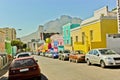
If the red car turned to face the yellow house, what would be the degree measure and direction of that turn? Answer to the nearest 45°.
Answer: approximately 45° to its right

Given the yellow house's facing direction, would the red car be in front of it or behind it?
in front

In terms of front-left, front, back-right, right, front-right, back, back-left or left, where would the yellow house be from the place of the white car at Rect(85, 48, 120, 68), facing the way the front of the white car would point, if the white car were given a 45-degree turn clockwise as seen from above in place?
back

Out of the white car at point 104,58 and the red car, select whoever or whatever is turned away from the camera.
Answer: the red car

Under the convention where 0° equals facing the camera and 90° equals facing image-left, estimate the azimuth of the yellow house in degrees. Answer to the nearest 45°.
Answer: approximately 45°

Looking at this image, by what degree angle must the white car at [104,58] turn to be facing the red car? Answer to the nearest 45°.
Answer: approximately 90° to its right

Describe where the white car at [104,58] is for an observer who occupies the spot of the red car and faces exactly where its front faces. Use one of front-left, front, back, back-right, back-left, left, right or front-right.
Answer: front-right
